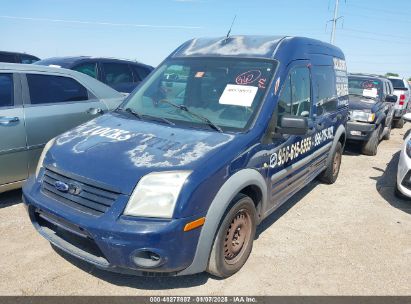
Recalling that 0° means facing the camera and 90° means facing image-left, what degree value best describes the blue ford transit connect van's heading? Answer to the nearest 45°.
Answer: approximately 45°

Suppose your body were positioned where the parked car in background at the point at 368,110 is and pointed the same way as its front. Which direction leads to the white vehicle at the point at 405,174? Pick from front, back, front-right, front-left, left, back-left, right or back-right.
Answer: front-left

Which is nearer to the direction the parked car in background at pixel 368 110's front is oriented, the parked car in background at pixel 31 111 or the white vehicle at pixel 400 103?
the parked car in background

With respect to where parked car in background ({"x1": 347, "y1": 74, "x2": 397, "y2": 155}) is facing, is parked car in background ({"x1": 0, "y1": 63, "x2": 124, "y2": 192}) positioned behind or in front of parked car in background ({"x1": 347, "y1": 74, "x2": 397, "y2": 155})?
in front

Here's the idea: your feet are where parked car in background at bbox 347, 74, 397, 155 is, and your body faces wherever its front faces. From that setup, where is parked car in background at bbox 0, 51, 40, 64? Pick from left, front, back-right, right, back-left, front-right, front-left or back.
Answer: front-right

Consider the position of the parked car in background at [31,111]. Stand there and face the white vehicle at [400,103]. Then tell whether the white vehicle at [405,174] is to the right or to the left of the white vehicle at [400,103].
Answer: right

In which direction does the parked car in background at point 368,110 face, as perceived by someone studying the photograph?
facing the viewer and to the left of the viewer

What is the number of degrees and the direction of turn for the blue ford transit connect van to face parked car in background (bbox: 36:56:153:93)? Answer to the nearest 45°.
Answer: approximately 135° to its right

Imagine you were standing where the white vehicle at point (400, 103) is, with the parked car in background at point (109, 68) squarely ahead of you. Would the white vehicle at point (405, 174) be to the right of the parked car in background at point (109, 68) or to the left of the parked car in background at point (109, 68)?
left

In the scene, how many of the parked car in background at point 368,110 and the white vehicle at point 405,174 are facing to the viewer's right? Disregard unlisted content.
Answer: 0
